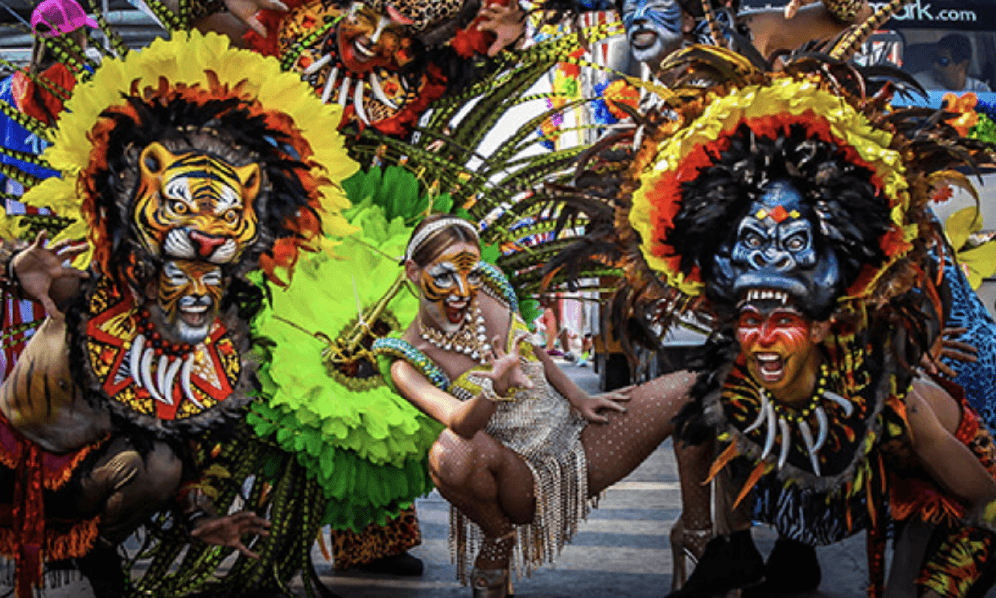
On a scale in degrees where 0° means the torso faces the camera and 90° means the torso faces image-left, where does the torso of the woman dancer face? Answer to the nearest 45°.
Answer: approximately 0°

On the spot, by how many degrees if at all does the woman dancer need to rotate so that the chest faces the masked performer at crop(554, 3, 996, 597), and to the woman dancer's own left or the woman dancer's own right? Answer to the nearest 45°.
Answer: approximately 45° to the woman dancer's own left

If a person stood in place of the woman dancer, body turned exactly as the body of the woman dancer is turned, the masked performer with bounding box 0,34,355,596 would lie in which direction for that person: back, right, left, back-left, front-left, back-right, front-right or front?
right
